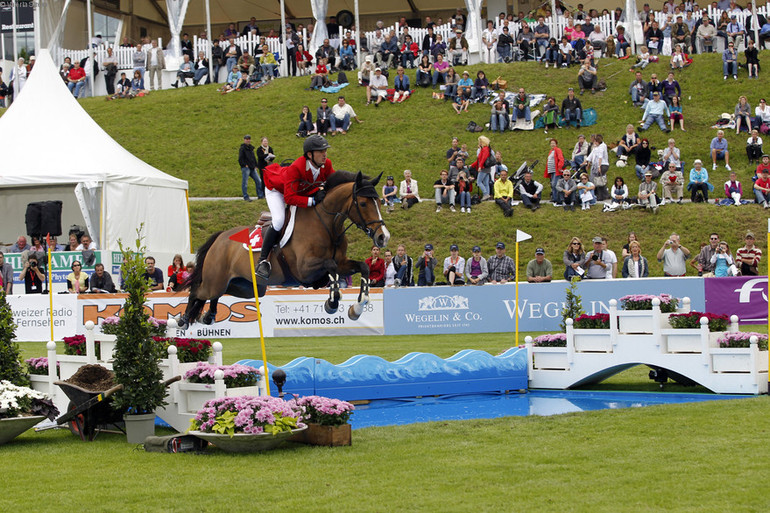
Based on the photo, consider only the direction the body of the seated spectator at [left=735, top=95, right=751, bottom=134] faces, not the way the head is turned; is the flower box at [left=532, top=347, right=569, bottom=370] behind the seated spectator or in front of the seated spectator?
in front

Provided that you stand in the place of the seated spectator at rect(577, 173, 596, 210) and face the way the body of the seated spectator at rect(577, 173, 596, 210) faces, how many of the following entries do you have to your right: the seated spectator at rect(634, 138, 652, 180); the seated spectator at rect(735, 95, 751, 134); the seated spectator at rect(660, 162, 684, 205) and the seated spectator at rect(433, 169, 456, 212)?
1

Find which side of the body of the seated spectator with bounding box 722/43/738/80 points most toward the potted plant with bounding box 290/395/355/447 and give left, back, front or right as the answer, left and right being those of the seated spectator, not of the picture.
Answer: front

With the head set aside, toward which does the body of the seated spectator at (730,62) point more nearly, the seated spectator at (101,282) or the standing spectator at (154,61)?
the seated spectator

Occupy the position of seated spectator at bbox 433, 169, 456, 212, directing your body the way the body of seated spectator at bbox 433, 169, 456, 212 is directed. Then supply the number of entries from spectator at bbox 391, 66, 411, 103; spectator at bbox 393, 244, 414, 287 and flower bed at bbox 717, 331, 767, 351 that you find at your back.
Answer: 1

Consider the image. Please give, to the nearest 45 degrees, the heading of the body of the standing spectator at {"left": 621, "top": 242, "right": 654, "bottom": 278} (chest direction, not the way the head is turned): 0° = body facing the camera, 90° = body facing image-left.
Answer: approximately 0°

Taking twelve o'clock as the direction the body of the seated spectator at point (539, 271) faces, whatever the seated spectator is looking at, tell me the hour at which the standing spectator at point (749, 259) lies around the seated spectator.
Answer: The standing spectator is roughly at 9 o'clock from the seated spectator.

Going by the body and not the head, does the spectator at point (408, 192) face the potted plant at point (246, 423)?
yes

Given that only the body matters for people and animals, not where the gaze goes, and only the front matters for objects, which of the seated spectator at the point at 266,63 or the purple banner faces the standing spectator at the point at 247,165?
the seated spectator

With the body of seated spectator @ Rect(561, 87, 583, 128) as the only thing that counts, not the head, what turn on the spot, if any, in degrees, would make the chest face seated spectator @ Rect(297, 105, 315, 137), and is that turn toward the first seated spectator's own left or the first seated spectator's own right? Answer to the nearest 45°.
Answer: approximately 90° to the first seated spectator's own right
